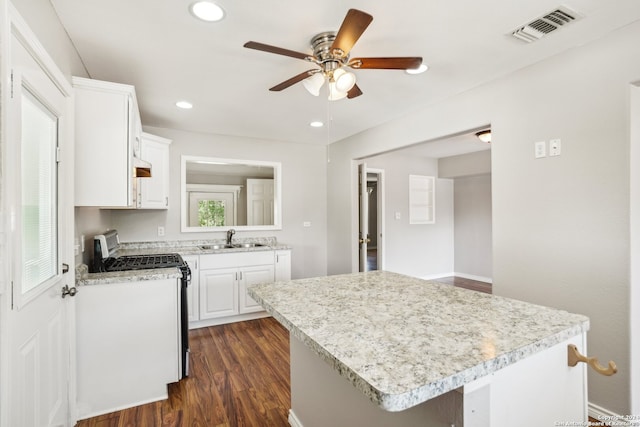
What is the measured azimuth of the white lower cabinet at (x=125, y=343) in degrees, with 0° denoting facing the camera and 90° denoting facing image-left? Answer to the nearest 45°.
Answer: approximately 270°

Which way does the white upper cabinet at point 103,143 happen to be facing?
to the viewer's right

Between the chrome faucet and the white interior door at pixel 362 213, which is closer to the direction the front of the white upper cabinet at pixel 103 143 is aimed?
the white interior door

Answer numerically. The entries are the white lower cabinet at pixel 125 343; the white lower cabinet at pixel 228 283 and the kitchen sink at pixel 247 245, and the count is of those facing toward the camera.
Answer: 2

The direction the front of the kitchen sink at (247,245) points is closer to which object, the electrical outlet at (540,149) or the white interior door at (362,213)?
the electrical outlet

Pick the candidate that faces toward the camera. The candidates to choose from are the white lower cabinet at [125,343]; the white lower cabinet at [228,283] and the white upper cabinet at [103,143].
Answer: the white lower cabinet at [228,283]

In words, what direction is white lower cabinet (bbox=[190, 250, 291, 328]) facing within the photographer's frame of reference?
facing the viewer

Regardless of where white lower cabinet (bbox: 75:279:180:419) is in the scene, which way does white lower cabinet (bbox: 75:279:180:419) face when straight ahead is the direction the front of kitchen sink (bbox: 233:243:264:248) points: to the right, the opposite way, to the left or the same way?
to the left

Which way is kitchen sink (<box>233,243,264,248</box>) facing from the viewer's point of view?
toward the camera

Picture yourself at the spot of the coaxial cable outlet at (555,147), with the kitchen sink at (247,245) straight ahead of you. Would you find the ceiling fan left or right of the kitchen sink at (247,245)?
left

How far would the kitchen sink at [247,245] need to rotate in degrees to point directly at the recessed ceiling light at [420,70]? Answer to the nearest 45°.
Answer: approximately 45° to its left

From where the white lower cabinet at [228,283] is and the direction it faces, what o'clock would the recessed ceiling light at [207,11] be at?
The recessed ceiling light is roughly at 12 o'clock from the white lower cabinet.

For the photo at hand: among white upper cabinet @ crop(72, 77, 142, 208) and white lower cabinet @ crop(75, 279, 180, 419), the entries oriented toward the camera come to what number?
0

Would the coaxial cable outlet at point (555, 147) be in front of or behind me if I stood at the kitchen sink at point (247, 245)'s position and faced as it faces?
in front
